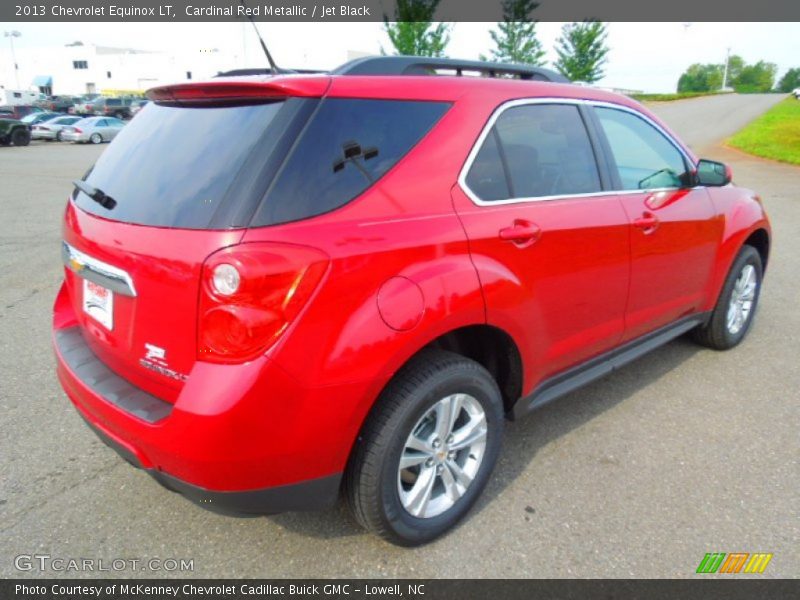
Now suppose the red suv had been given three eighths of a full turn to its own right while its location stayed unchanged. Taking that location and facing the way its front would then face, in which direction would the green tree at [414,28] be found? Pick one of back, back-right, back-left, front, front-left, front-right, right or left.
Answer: back

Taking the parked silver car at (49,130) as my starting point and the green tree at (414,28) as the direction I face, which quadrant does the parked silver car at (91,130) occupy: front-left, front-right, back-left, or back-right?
front-right

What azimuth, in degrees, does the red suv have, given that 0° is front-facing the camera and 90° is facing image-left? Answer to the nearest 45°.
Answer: approximately 225°

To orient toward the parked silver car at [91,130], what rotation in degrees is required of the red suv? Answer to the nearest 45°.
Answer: approximately 90° to its left

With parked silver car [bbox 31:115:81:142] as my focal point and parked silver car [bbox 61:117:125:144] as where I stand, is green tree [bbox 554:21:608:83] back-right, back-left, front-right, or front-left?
back-right
